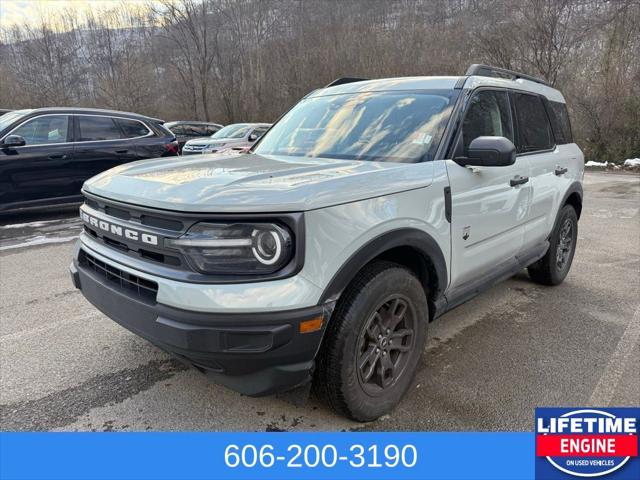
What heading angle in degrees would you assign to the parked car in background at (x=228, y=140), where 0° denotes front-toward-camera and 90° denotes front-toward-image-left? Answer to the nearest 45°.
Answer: approximately 45°

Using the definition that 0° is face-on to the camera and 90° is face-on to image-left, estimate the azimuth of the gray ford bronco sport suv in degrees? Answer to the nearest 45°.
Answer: approximately 45°

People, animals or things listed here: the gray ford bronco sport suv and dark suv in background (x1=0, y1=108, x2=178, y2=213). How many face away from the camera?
0

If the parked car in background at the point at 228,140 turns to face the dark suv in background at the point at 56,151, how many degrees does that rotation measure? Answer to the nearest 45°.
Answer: approximately 45° to its left

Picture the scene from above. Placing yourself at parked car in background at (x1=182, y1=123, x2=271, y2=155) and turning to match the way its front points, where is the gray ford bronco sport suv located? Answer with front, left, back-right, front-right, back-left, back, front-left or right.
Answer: front-left

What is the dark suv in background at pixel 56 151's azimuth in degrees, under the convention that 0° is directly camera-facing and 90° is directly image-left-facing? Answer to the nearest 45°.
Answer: approximately 45°
